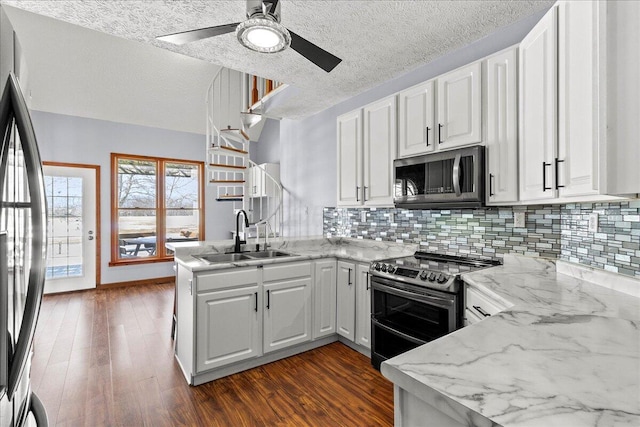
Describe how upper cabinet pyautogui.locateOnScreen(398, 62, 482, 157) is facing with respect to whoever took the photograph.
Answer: facing the viewer and to the left of the viewer

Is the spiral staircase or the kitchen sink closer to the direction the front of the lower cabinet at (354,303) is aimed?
the kitchen sink

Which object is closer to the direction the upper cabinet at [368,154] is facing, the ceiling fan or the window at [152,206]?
the ceiling fan

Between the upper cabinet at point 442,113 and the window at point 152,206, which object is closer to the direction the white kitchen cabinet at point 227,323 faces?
the upper cabinet

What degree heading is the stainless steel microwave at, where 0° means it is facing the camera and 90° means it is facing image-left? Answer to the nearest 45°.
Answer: approximately 45°

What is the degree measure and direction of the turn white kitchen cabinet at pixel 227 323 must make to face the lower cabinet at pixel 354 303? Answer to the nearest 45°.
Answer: approximately 45° to its left

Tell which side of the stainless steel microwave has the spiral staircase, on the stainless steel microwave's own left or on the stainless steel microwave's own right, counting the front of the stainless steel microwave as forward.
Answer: on the stainless steel microwave's own right

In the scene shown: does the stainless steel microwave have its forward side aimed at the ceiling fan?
yes

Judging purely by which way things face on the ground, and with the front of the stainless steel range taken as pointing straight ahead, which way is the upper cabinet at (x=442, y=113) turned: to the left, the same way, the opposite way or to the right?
the same way

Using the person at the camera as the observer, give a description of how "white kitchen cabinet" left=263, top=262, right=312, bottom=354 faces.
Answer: facing the viewer and to the right of the viewer

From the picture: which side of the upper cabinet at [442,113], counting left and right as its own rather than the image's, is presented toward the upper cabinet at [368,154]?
right

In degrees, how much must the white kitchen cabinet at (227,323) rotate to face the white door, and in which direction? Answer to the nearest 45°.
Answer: approximately 180°

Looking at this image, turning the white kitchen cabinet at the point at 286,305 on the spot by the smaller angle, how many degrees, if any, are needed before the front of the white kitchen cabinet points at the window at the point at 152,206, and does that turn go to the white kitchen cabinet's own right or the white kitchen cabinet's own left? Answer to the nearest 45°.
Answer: approximately 180°

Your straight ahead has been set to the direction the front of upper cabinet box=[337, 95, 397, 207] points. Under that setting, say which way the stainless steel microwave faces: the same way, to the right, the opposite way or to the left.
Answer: the same way

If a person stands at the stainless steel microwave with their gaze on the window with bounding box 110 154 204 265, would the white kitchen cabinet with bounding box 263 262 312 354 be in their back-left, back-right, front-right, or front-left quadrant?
front-left
